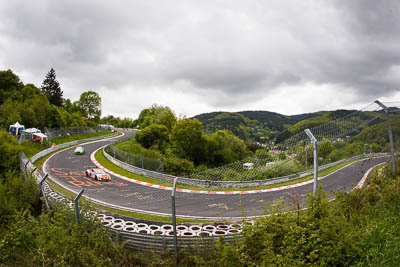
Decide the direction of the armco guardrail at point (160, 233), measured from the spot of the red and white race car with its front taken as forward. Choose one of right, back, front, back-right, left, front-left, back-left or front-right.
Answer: front-right

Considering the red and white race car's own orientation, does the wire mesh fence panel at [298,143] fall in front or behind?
in front

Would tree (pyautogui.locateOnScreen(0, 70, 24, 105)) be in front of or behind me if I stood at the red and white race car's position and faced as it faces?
behind

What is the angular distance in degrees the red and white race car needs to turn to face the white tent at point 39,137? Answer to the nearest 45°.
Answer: approximately 135° to its left

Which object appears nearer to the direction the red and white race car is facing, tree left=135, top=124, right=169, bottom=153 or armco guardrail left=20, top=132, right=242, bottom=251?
the armco guardrail

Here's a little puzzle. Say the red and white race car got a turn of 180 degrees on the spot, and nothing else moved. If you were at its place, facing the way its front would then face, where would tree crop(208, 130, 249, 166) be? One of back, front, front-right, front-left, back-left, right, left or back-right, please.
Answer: right

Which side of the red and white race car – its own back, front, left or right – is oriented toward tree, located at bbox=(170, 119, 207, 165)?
left

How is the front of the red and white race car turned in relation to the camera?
facing the viewer and to the right of the viewer

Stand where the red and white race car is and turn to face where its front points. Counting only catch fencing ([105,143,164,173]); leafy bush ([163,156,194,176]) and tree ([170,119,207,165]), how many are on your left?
3

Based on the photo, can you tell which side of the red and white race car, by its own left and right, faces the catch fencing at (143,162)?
left
